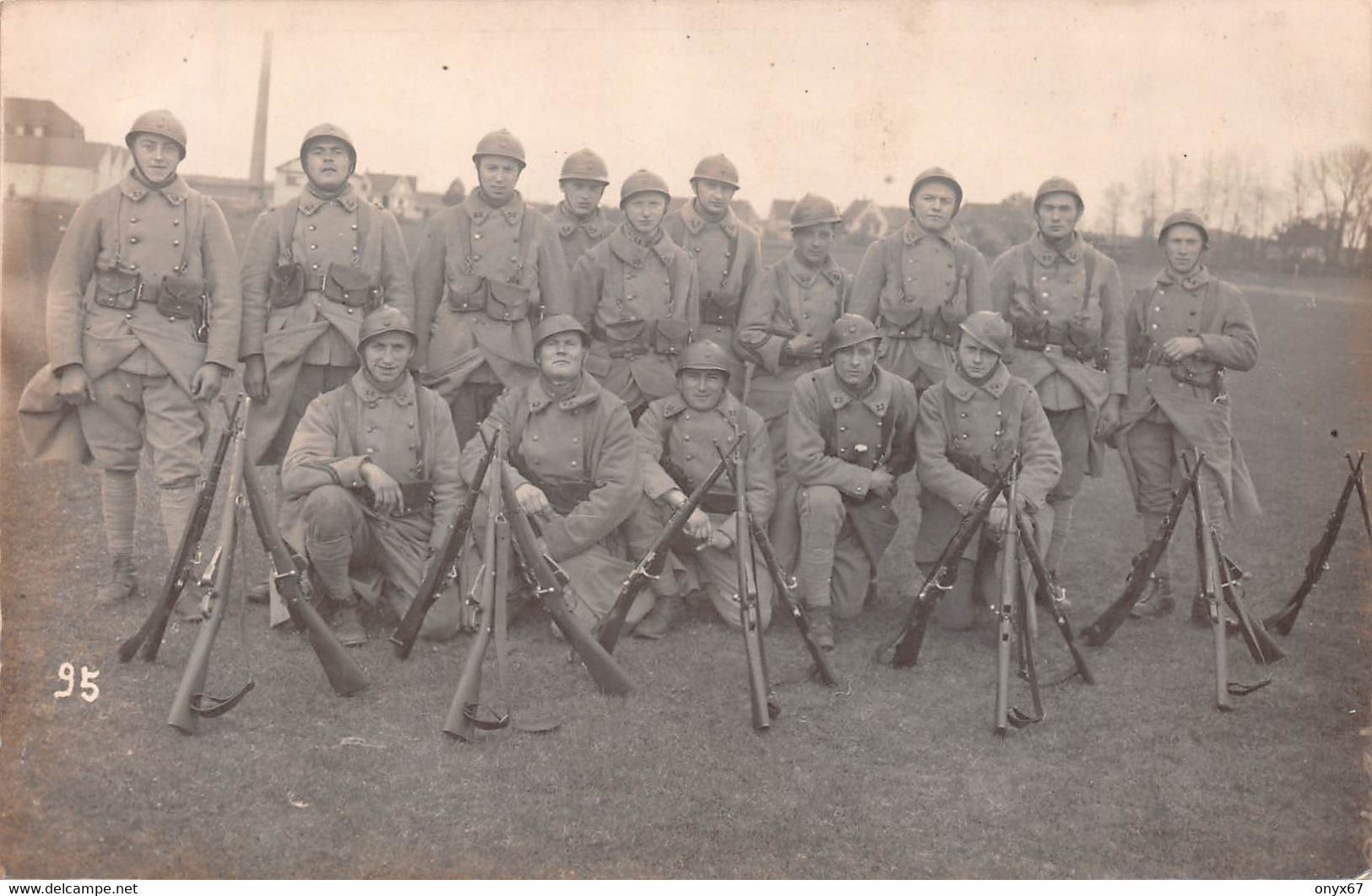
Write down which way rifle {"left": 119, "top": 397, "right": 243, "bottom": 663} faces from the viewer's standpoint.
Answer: facing to the right of the viewer

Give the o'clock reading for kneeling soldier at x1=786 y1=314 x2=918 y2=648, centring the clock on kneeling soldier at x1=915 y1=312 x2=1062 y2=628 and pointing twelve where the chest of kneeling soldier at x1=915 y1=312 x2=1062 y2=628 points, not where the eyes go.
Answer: kneeling soldier at x1=786 y1=314 x2=918 y2=648 is roughly at 3 o'clock from kneeling soldier at x1=915 y1=312 x2=1062 y2=628.

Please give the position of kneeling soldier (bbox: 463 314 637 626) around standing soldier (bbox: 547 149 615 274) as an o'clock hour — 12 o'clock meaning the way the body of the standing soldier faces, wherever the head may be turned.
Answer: The kneeling soldier is roughly at 12 o'clock from the standing soldier.

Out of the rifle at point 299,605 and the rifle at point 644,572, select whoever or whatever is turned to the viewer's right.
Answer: the rifle at point 644,572

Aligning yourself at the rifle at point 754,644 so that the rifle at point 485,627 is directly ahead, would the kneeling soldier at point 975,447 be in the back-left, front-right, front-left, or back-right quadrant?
back-right

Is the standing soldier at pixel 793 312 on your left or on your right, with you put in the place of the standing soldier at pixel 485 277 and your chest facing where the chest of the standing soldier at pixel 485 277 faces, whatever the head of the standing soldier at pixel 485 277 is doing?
on your left

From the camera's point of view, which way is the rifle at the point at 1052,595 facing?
to the viewer's left

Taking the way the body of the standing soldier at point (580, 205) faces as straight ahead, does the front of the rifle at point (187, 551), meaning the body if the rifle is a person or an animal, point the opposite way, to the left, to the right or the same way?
to the left
